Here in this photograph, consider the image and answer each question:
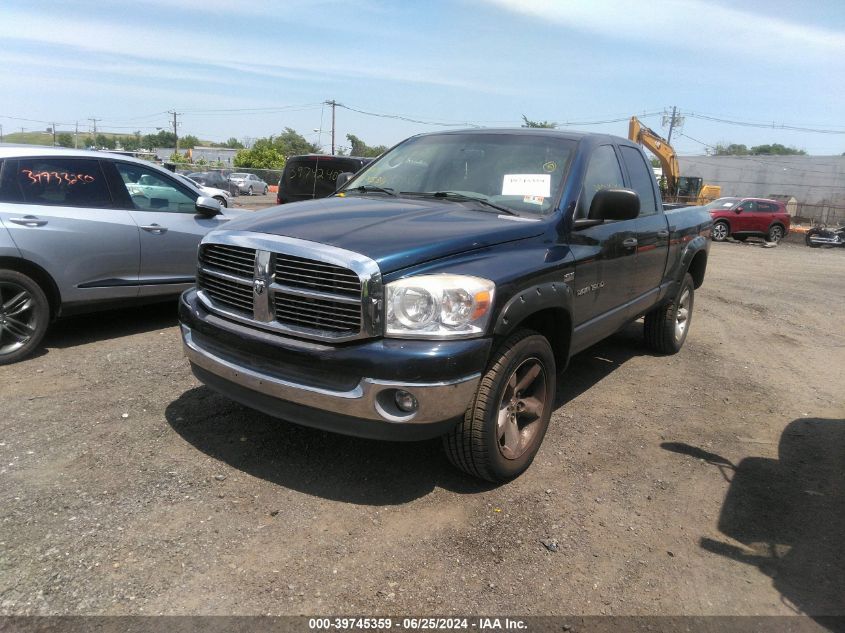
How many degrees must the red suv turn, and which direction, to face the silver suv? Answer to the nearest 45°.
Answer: approximately 45° to its left

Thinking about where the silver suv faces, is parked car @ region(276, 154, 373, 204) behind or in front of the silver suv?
in front

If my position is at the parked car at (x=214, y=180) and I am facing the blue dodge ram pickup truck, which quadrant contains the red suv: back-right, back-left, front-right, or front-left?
front-left

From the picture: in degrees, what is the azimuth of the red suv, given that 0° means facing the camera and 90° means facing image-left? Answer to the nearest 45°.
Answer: approximately 45°

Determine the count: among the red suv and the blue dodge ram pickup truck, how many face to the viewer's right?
0

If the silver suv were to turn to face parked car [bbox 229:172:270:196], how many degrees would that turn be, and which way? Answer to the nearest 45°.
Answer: approximately 45° to its left

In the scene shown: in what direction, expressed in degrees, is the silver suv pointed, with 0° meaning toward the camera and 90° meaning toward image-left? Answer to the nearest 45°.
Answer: approximately 225°
